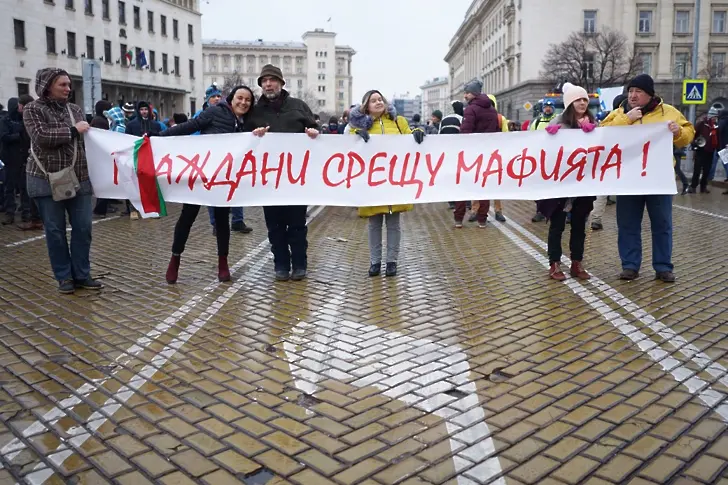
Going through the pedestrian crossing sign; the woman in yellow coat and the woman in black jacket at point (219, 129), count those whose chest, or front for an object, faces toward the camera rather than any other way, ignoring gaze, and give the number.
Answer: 3

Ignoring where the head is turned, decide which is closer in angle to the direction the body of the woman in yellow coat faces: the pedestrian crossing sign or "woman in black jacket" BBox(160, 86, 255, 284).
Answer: the woman in black jacket

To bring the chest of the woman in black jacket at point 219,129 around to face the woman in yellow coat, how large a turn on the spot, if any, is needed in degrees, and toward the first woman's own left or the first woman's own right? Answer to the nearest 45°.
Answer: approximately 90° to the first woman's own left

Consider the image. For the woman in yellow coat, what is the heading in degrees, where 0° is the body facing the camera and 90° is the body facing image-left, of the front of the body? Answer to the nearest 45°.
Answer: approximately 0°

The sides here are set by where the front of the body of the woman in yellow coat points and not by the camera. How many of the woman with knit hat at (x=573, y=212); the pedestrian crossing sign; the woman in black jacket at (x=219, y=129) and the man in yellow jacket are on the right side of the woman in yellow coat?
1

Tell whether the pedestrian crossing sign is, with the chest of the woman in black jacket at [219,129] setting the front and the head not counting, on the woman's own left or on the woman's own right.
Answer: on the woman's own left

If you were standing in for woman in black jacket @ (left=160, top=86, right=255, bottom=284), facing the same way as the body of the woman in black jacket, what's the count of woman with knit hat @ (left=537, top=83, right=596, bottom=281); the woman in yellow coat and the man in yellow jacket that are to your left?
3

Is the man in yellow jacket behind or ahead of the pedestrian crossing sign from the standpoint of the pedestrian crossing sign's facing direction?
ahead

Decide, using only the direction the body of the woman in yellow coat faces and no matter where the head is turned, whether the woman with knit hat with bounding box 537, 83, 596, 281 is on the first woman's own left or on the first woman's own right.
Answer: on the first woman's own left

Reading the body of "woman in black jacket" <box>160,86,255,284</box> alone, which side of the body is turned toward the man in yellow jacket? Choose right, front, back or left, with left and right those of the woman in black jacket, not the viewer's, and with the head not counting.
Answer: left

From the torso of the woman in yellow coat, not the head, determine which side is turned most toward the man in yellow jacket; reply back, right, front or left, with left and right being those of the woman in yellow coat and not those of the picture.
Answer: left
